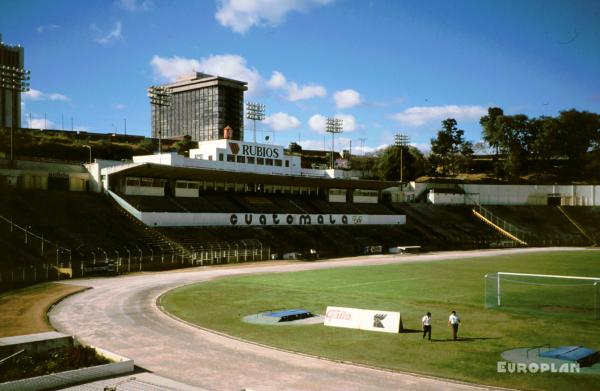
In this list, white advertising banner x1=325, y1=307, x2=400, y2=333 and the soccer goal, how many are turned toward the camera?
1

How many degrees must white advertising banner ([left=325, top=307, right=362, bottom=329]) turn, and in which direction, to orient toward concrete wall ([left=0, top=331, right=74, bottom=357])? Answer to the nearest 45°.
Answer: approximately 45° to its right

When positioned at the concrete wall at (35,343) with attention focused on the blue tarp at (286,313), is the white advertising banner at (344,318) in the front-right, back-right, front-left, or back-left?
front-right

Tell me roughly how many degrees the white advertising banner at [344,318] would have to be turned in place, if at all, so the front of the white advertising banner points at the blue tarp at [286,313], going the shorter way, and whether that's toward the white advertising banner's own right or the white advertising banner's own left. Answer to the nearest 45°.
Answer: approximately 135° to the white advertising banner's own right

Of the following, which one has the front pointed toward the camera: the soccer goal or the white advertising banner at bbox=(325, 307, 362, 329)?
the white advertising banner

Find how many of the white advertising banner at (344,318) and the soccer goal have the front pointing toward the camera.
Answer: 1

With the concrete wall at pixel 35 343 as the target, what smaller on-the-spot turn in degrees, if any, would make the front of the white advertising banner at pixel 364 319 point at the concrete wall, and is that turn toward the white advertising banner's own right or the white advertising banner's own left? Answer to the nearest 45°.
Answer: approximately 45° to the white advertising banner's own right

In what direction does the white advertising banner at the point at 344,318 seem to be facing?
toward the camera

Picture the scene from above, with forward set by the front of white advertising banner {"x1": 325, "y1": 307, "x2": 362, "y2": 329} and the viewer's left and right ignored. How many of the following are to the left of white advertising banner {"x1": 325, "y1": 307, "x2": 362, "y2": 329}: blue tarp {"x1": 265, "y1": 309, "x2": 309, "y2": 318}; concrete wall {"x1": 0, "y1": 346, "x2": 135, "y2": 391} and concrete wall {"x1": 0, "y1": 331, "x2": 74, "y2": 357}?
0
